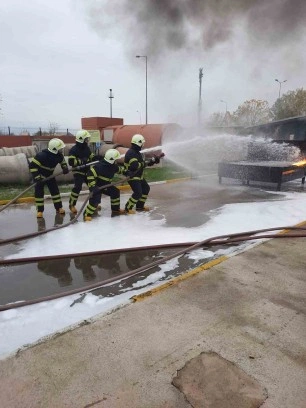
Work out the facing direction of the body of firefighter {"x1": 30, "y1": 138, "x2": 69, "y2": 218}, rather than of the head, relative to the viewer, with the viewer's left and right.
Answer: facing the viewer and to the right of the viewer

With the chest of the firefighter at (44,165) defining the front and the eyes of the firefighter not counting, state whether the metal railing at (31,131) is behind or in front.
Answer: behind

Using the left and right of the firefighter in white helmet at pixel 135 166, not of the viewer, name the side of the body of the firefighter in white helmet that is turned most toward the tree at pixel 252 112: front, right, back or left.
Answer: left

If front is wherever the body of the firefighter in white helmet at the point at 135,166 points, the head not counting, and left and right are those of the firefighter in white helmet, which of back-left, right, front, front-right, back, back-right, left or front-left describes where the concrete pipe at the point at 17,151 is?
back-left

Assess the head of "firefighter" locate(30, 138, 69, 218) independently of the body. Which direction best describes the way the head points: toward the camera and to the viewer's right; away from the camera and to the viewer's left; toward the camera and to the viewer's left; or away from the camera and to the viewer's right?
away from the camera and to the viewer's right

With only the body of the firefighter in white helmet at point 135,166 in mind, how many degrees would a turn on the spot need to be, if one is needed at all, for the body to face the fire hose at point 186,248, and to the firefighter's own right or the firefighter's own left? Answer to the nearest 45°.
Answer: approximately 90° to the firefighter's own right

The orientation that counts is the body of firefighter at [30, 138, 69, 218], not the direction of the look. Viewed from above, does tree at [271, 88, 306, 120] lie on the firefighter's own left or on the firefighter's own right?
on the firefighter's own left

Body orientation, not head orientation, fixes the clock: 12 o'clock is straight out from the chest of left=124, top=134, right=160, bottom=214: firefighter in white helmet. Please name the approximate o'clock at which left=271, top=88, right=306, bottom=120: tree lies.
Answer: The tree is roughly at 10 o'clock from the firefighter in white helmet.

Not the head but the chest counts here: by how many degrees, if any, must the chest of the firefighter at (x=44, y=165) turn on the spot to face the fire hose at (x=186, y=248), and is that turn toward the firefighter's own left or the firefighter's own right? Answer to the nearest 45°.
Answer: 0° — they already face it

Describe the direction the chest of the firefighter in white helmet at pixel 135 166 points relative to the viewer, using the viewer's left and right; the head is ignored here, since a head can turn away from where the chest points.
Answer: facing to the right of the viewer

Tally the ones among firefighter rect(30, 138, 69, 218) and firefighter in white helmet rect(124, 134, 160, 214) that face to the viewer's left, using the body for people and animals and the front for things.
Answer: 0

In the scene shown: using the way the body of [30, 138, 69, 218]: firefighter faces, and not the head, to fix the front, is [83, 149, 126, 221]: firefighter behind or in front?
in front
